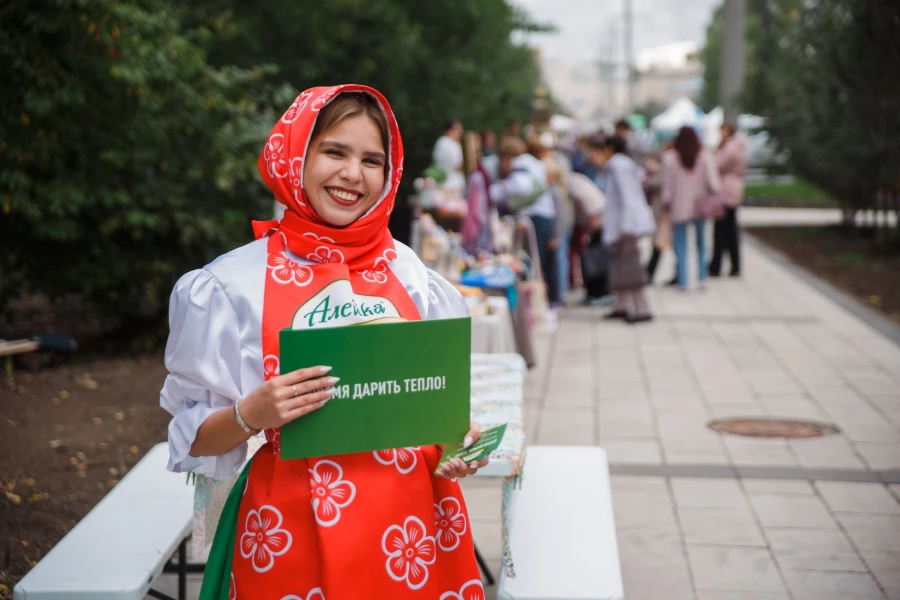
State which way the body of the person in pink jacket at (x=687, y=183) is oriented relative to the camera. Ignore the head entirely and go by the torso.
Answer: away from the camera

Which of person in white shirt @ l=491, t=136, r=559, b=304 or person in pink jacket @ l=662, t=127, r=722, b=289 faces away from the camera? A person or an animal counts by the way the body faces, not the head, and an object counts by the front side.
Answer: the person in pink jacket

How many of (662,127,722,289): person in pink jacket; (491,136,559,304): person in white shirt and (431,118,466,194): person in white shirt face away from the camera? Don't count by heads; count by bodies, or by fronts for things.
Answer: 1

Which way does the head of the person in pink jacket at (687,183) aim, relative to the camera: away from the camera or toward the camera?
away from the camera

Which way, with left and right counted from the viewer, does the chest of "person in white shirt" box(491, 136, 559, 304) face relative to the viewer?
facing to the left of the viewer

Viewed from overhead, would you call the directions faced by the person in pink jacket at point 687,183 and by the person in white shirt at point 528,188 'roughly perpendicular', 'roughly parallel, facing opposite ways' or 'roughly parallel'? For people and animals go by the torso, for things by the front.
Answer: roughly perpendicular

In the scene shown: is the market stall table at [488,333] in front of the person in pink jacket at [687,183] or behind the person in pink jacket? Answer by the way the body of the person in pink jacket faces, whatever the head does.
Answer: behind

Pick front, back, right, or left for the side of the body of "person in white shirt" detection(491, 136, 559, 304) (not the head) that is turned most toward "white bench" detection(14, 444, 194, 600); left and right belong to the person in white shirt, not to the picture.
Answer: left

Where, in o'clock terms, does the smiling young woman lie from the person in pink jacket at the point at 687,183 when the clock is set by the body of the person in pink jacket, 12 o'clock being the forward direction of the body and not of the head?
The smiling young woman is roughly at 6 o'clock from the person in pink jacket.

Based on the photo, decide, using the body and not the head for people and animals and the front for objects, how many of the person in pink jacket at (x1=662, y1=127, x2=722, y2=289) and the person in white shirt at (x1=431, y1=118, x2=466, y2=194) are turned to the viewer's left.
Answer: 0

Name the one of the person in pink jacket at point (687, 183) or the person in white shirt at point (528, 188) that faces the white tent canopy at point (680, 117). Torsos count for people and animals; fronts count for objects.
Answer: the person in pink jacket

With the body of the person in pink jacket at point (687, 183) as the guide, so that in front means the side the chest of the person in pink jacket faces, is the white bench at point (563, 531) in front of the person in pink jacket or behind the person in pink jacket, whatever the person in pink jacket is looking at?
behind

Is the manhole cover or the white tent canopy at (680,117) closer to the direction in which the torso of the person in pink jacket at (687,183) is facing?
the white tent canopy
